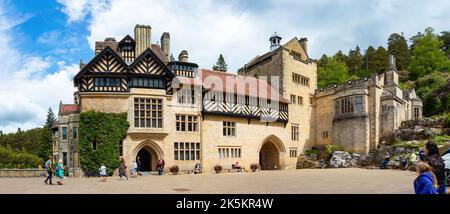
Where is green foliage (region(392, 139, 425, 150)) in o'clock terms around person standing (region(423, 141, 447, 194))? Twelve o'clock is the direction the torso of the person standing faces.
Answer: The green foliage is roughly at 3 o'clock from the person standing.

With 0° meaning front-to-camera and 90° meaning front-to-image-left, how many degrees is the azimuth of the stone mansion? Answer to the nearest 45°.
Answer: approximately 0°
